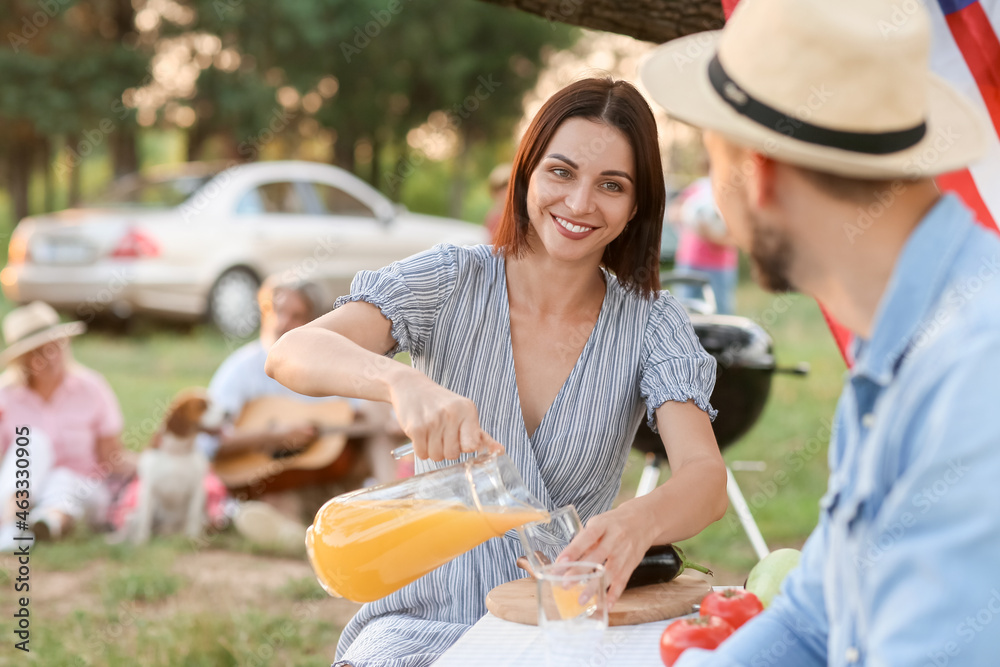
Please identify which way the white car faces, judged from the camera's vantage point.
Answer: facing away from the viewer and to the right of the viewer

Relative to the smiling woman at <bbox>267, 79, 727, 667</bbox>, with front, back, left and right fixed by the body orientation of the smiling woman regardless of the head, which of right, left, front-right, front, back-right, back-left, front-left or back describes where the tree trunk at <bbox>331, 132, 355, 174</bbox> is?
back

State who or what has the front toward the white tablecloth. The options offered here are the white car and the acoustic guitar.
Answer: the acoustic guitar

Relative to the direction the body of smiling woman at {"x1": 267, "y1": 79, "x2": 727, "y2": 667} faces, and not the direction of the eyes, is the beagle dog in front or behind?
behind

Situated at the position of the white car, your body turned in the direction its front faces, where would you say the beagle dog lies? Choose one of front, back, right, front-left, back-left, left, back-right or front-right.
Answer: back-right

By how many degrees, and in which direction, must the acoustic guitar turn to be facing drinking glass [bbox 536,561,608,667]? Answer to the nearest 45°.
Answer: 0° — it already faces it

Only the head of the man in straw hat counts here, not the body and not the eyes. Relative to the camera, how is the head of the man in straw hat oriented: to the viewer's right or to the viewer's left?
to the viewer's left

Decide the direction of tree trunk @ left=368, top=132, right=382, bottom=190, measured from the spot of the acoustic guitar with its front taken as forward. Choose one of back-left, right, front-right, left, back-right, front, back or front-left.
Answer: back
